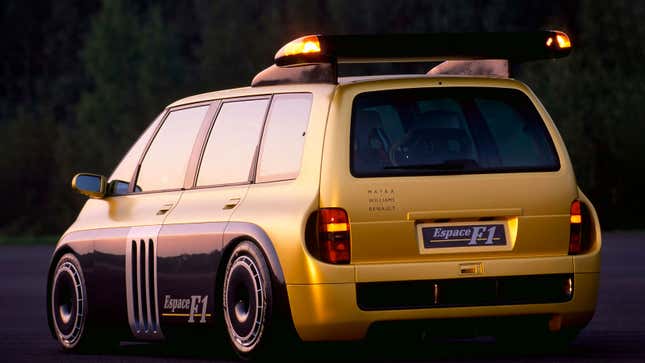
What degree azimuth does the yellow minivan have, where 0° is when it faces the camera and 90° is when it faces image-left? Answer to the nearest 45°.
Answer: approximately 135°
